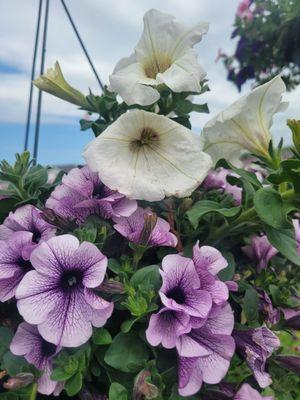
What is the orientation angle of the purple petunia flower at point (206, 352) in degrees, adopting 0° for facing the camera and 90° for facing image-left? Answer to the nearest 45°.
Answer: approximately 45°

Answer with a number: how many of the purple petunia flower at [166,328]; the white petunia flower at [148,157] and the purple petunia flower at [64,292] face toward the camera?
3

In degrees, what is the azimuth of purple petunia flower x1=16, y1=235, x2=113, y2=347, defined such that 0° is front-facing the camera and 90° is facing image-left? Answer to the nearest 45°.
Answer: approximately 0°

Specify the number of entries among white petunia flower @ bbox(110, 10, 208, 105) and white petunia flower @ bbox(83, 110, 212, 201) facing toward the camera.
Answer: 2

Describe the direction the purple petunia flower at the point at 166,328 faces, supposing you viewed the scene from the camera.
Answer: facing the viewer

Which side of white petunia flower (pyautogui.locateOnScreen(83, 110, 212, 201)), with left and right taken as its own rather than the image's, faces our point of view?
front

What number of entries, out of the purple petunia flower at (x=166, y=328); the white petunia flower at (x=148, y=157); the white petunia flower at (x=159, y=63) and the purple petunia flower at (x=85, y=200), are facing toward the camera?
4
